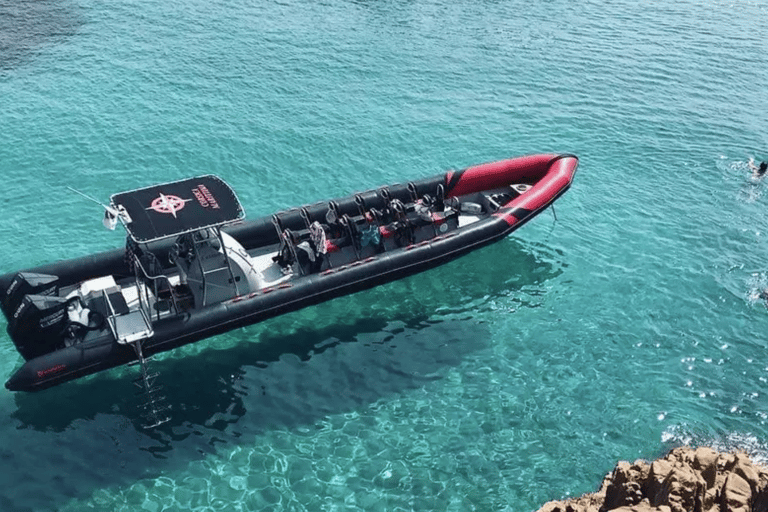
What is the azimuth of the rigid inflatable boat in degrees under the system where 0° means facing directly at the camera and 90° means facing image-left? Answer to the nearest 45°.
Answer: approximately 225°
